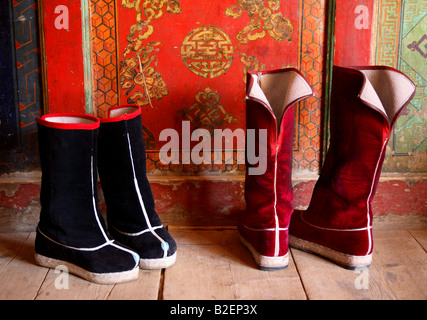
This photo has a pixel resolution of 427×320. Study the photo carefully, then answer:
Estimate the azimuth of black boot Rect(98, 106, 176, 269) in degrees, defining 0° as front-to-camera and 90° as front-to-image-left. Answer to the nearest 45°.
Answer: approximately 315°

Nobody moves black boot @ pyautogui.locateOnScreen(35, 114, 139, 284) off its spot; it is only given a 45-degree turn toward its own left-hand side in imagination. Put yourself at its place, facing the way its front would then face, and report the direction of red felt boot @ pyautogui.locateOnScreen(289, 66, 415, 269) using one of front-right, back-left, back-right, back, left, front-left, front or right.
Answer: front

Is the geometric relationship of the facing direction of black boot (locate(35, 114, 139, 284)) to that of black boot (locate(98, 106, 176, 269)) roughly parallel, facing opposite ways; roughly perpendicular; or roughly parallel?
roughly parallel

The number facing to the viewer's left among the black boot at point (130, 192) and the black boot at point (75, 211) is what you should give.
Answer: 0

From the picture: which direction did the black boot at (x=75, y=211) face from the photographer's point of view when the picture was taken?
facing the viewer and to the right of the viewer
